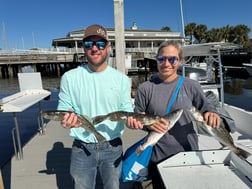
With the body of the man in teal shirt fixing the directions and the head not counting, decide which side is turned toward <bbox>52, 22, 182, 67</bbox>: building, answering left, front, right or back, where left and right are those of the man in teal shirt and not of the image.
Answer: back

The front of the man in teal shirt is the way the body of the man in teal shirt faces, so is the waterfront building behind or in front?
behind

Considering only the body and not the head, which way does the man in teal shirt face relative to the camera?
toward the camera

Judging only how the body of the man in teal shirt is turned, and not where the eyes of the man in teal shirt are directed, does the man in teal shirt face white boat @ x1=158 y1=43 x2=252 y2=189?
no

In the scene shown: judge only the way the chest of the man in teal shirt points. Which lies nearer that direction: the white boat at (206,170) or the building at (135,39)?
the white boat

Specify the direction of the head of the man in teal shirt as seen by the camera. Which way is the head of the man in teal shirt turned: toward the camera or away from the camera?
toward the camera

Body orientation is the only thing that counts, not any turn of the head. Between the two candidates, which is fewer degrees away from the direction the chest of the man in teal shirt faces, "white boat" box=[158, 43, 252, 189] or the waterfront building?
the white boat
